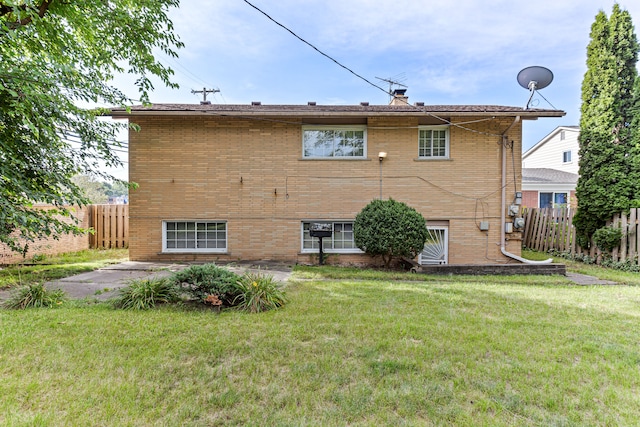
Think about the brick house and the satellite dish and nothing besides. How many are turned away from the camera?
2

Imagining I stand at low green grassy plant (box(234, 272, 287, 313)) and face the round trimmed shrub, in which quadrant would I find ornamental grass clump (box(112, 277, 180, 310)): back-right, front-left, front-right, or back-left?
back-left

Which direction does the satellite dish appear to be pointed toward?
away from the camera

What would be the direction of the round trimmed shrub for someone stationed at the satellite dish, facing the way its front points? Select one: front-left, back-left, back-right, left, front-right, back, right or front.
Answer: back-left

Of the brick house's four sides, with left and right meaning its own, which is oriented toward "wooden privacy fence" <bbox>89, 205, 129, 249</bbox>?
left

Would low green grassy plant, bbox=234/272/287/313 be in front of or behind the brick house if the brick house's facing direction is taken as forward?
behind

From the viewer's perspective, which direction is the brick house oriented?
away from the camera
